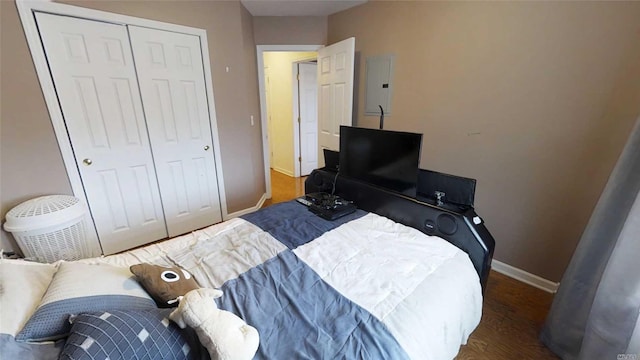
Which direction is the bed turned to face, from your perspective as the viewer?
facing away from the viewer and to the right of the viewer

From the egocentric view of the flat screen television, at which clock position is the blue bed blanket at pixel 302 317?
The blue bed blanket is roughly at 11 o'clock from the flat screen television.

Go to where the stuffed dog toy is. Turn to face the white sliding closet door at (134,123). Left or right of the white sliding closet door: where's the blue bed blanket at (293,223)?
right

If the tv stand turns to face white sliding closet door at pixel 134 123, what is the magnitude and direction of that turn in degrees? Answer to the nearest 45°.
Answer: approximately 45° to its right

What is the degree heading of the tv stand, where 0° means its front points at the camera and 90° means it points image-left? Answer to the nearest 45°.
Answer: approximately 45°

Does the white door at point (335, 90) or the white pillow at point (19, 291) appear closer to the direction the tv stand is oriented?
the white pillow

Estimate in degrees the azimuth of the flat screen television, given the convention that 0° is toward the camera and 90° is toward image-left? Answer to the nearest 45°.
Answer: approximately 45°
